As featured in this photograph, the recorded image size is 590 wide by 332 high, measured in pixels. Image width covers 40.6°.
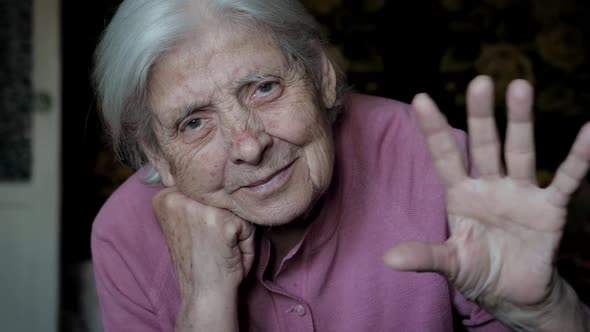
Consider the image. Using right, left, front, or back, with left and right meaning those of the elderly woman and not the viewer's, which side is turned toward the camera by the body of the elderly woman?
front

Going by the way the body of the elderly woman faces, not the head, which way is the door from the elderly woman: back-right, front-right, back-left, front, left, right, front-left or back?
back-right

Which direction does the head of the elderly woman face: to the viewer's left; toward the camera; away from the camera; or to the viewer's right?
toward the camera
